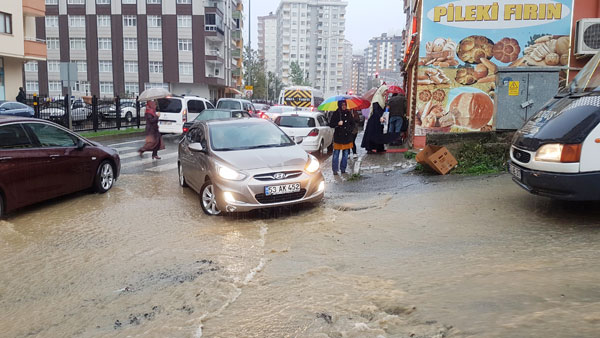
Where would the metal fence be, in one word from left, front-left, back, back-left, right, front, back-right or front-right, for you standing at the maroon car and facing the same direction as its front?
front-left

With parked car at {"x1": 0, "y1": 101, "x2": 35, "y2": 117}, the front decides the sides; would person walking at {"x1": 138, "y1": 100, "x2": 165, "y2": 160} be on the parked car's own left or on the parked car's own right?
on the parked car's own right

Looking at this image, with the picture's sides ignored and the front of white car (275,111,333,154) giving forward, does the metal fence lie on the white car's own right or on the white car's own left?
on the white car's own left

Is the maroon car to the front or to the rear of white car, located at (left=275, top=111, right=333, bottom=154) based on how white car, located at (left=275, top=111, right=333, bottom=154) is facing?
to the rear

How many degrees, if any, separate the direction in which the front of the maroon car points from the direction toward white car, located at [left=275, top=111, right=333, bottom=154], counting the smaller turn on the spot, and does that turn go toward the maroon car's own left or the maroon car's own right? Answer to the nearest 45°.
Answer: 0° — it already faces it

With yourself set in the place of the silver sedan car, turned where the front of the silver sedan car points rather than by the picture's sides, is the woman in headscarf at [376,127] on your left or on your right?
on your left

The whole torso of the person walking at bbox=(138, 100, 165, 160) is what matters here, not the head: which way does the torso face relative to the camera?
to the viewer's right

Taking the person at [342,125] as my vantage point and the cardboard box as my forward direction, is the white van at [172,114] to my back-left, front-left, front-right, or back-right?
back-left

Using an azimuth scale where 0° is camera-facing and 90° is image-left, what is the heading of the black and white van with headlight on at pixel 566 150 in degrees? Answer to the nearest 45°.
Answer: approximately 45°

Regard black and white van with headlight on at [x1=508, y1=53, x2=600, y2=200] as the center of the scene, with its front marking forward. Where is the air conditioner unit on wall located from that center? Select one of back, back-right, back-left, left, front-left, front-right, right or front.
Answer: back-right
